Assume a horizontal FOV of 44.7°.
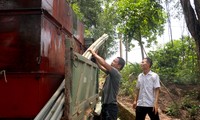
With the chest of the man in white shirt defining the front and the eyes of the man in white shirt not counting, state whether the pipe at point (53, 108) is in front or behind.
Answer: in front

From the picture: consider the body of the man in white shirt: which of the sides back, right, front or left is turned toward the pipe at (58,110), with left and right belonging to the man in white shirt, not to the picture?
front

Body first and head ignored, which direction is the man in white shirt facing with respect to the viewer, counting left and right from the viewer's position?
facing the viewer and to the left of the viewer

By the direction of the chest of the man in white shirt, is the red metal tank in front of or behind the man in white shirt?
in front

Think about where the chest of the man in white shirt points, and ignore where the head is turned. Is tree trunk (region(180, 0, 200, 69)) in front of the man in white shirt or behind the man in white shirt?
behind

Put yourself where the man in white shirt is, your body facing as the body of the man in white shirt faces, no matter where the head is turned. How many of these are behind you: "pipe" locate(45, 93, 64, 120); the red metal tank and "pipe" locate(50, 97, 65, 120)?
0
